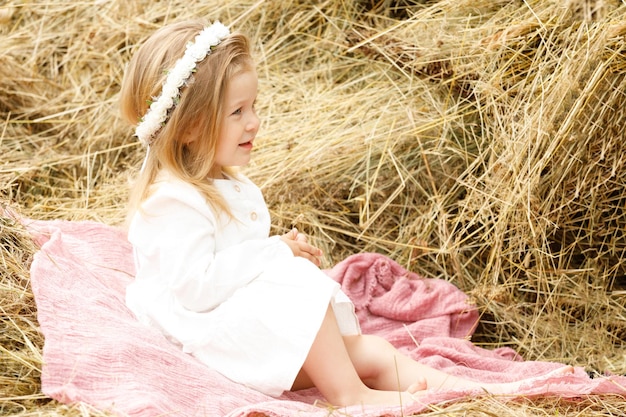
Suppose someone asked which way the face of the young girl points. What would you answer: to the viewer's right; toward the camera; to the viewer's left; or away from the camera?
to the viewer's right

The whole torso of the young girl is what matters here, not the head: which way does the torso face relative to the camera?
to the viewer's right
